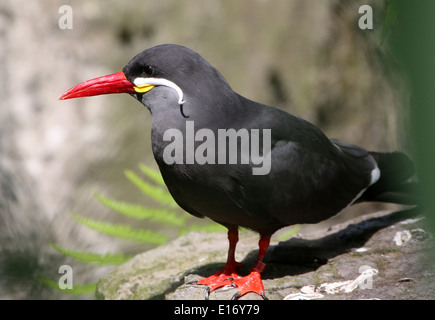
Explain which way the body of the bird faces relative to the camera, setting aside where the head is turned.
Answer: to the viewer's left
